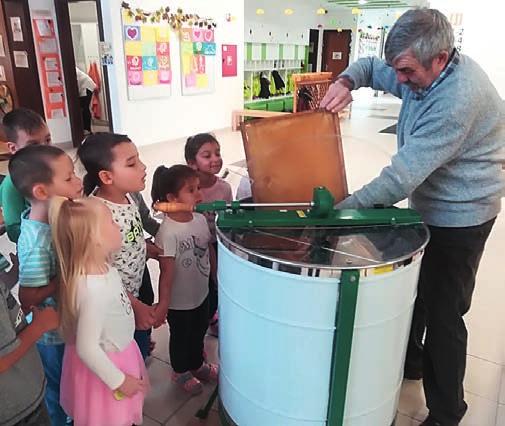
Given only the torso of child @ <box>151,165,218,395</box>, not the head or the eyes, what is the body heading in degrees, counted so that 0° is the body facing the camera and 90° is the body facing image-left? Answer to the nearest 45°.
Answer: approximately 315°

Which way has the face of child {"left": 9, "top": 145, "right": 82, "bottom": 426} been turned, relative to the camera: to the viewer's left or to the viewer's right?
to the viewer's right

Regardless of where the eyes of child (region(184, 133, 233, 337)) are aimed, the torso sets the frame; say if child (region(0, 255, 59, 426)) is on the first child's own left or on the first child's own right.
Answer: on the first child's own right

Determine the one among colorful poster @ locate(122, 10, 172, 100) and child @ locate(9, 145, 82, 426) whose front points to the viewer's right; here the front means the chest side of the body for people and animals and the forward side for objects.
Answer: the child

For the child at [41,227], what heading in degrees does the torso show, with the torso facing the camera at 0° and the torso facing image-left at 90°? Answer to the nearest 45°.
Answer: approximately 270°

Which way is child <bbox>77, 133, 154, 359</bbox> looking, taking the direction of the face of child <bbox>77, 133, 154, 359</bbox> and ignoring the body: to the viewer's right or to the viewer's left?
to the viewer's right
